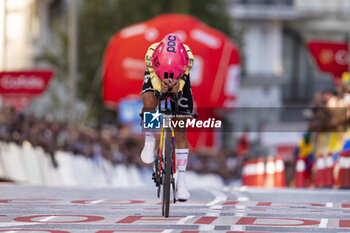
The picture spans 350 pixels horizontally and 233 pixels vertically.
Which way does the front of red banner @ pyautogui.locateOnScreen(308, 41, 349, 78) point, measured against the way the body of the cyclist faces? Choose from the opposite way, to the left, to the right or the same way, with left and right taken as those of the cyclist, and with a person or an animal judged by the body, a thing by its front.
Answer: the same way

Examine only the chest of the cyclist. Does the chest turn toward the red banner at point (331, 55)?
no

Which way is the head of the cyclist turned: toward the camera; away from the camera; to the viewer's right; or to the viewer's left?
toward the camera

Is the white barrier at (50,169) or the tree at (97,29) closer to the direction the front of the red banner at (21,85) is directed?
the white barrier

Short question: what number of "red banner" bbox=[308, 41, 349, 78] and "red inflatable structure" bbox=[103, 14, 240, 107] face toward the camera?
2

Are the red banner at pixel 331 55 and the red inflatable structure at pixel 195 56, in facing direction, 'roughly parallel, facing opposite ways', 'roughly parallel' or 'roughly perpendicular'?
roughly parallel

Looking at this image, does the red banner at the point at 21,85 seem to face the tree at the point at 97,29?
no

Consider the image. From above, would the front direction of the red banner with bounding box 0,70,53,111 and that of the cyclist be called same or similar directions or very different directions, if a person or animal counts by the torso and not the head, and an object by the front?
same or similar directions

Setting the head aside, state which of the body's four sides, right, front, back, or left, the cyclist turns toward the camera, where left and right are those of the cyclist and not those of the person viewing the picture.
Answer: front

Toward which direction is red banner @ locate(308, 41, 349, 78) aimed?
toward the camera

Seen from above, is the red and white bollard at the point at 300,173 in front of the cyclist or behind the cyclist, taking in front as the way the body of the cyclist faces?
behind

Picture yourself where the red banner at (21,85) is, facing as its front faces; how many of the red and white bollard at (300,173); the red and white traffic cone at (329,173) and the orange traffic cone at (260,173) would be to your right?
0

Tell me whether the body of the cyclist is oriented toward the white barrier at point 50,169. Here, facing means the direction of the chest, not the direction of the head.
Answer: no

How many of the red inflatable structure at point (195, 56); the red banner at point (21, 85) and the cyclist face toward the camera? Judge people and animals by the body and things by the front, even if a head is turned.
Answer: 3

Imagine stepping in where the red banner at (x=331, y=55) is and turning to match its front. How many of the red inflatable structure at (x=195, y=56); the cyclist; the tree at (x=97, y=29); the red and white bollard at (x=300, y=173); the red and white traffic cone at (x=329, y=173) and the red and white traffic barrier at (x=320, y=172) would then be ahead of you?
4
